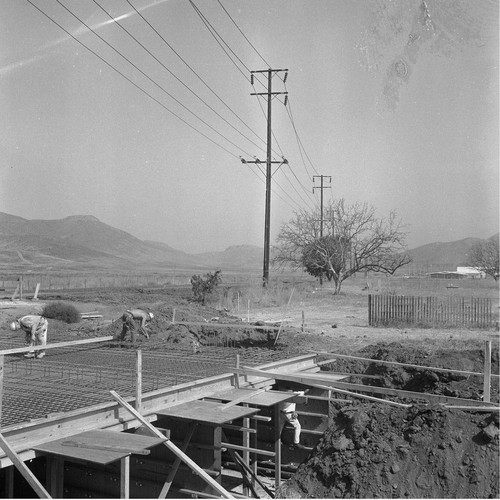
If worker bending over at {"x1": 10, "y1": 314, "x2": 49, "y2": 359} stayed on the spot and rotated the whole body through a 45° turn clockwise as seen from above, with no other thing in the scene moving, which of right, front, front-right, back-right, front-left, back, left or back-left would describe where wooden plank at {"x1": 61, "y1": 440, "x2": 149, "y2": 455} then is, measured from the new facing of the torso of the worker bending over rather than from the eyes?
back-left

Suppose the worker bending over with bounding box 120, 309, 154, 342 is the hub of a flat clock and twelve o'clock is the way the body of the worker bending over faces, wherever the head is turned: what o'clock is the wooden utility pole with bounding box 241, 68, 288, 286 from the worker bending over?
The wooden utility pole is roughly at 10 o'clock from the worker bending over.

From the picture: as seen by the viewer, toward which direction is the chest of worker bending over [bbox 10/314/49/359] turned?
to the viewer's left

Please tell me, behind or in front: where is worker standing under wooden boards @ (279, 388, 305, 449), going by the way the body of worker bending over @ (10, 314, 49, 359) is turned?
behind

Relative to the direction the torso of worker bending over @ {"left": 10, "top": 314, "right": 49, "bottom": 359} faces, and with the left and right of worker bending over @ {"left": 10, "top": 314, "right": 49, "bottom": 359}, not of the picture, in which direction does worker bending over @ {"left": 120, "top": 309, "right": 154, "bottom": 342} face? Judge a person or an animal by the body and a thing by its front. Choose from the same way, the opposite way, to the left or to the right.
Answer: the opposite way

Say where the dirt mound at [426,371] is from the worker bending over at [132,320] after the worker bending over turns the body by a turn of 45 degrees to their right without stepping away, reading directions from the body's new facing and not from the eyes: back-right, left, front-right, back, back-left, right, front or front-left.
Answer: front

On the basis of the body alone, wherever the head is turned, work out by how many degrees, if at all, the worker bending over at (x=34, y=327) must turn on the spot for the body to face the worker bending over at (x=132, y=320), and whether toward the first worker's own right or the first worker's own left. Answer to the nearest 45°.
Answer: approximately 135° to the first worker's own right

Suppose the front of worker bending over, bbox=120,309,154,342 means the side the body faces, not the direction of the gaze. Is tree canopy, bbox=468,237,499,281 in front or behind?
in front

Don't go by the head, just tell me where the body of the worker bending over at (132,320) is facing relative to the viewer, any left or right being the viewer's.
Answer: facing to the right of the viewer

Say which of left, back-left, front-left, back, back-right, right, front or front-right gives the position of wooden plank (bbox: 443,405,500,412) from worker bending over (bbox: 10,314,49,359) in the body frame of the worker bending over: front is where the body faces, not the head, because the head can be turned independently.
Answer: back-left

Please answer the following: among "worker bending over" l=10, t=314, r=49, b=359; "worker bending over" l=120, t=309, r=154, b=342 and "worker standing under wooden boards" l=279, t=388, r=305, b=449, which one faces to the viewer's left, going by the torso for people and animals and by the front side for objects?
"worker bending over" l=10, t=314, r=49, b=359

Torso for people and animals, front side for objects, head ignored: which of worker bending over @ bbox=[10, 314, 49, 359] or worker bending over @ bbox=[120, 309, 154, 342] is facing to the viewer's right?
worker bending over @ bbox=[120, 309, 154, 342]

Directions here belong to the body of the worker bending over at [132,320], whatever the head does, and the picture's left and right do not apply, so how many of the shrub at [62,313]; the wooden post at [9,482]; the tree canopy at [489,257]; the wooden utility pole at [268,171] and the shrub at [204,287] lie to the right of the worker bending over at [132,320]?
1

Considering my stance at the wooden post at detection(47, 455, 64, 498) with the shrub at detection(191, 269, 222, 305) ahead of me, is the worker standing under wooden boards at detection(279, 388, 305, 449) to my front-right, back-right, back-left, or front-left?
front-right
